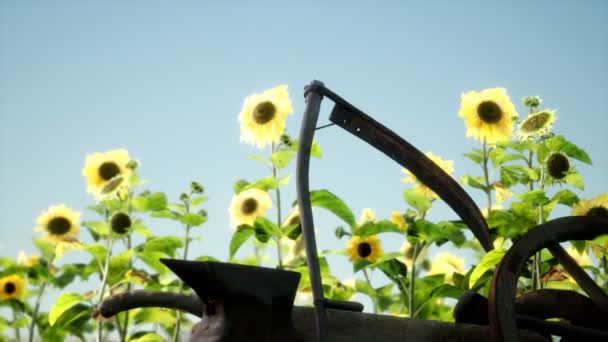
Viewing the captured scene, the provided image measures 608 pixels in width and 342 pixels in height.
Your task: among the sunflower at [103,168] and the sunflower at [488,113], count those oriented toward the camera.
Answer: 2

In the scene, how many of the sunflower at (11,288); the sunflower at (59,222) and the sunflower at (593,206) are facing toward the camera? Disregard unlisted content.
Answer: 3

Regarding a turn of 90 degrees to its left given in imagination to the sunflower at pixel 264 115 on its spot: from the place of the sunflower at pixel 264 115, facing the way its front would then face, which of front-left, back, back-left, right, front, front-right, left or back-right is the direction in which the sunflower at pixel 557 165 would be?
front-right

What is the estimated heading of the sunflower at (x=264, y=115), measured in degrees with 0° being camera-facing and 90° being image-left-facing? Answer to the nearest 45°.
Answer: approximately 0°

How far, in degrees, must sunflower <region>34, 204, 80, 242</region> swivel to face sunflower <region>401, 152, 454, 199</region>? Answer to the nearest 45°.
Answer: approximately 45° to its left

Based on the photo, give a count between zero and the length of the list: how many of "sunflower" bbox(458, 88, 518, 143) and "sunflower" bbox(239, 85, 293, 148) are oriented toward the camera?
2

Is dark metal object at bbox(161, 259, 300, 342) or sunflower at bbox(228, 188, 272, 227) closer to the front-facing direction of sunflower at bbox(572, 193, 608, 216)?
the dark metal object
